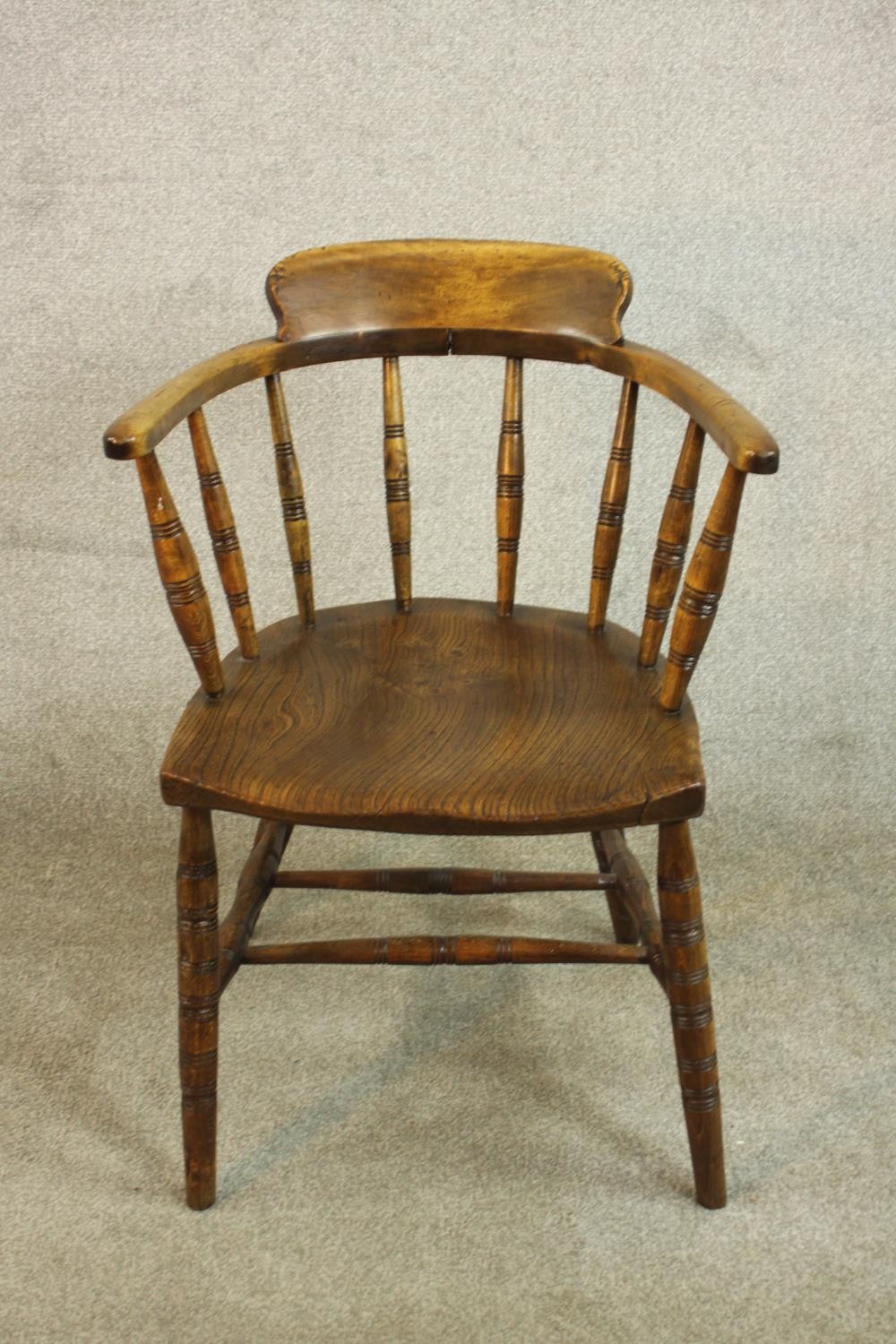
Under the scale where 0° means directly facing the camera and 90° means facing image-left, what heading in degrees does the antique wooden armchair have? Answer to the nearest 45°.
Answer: approximately 0°
